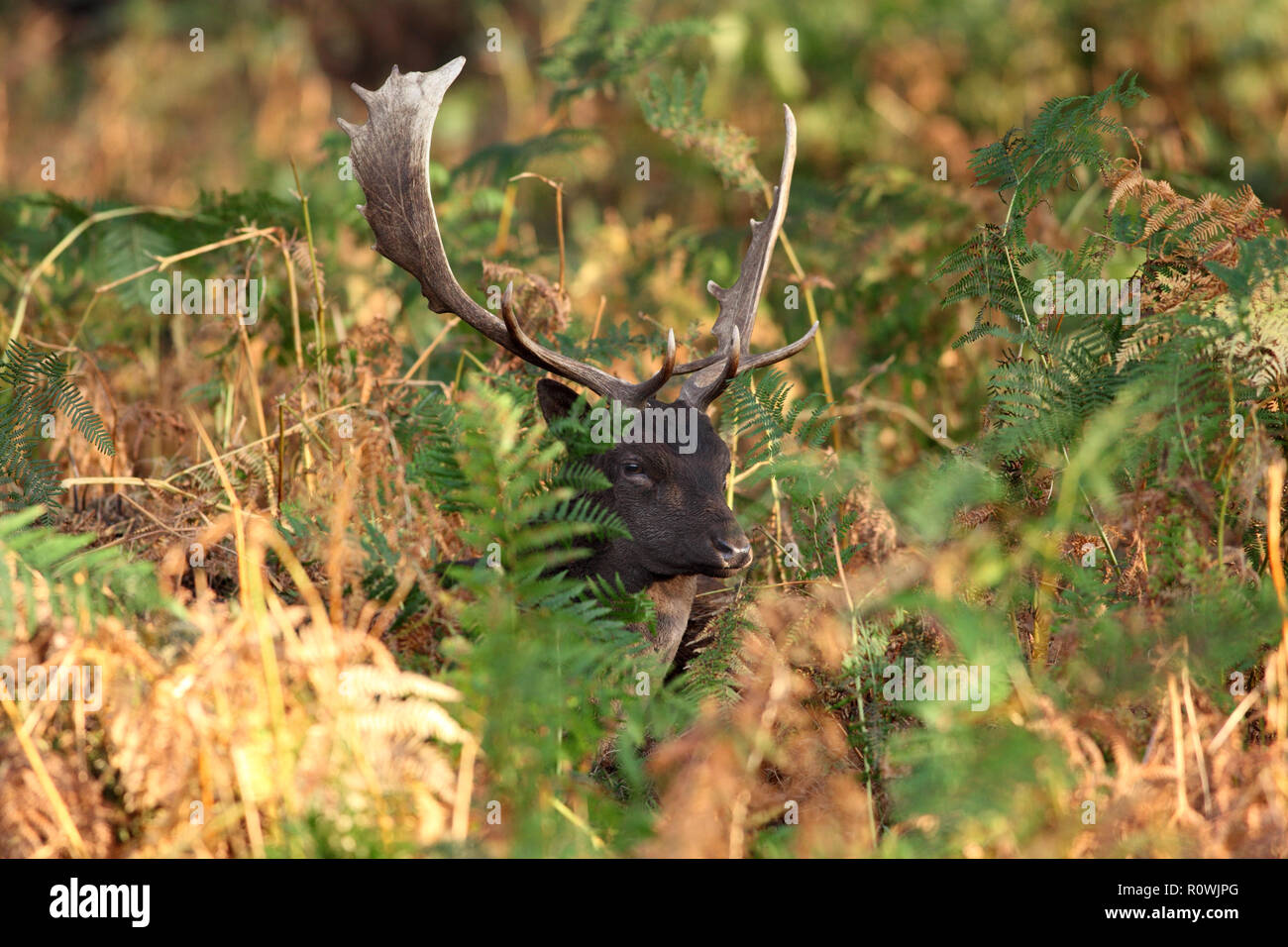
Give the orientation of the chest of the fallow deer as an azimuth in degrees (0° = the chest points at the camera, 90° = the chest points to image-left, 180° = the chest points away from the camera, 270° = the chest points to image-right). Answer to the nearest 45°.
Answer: approximately 315°
